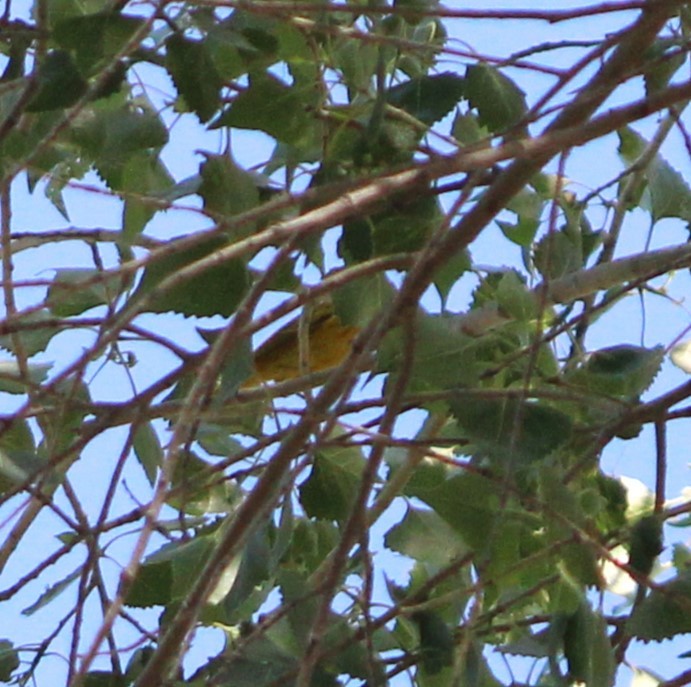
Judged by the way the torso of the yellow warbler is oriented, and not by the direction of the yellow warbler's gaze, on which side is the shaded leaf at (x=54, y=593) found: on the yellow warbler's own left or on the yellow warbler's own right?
on the yellow warbler's own right

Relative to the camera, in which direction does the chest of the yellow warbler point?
to the viewer's right
